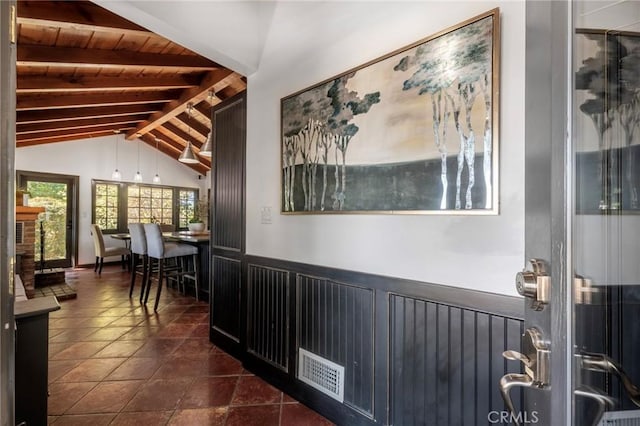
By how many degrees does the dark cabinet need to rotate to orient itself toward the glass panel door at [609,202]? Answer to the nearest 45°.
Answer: approximately 45° to its right

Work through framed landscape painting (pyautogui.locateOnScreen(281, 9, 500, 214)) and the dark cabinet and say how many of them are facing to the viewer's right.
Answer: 1

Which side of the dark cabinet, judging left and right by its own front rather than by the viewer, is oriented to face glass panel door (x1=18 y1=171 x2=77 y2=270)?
left

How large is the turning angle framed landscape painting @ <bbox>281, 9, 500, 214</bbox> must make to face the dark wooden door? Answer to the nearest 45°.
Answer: approximately 90° to its right

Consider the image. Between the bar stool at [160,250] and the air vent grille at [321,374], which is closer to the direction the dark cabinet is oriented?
the air vent grille

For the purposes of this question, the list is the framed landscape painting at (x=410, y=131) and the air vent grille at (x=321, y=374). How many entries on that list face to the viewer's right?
0

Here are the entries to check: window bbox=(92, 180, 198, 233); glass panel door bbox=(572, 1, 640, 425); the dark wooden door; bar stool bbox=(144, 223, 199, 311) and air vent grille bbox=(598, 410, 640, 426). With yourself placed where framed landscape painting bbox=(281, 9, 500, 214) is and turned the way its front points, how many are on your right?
3

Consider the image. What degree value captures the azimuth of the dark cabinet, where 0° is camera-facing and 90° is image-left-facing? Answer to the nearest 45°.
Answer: approximately 270°

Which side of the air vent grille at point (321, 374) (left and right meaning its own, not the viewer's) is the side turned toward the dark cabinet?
front

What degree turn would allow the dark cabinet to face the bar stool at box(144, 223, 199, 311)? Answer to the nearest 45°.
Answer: approximately 45° to its left

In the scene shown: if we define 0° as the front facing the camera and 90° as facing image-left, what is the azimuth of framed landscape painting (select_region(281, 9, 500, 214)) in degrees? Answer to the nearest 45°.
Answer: approximately 45°

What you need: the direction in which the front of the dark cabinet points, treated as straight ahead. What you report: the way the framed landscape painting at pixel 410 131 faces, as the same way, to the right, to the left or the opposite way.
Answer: the opposite way

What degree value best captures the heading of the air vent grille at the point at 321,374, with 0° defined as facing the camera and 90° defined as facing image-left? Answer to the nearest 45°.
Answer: approximately 45°
